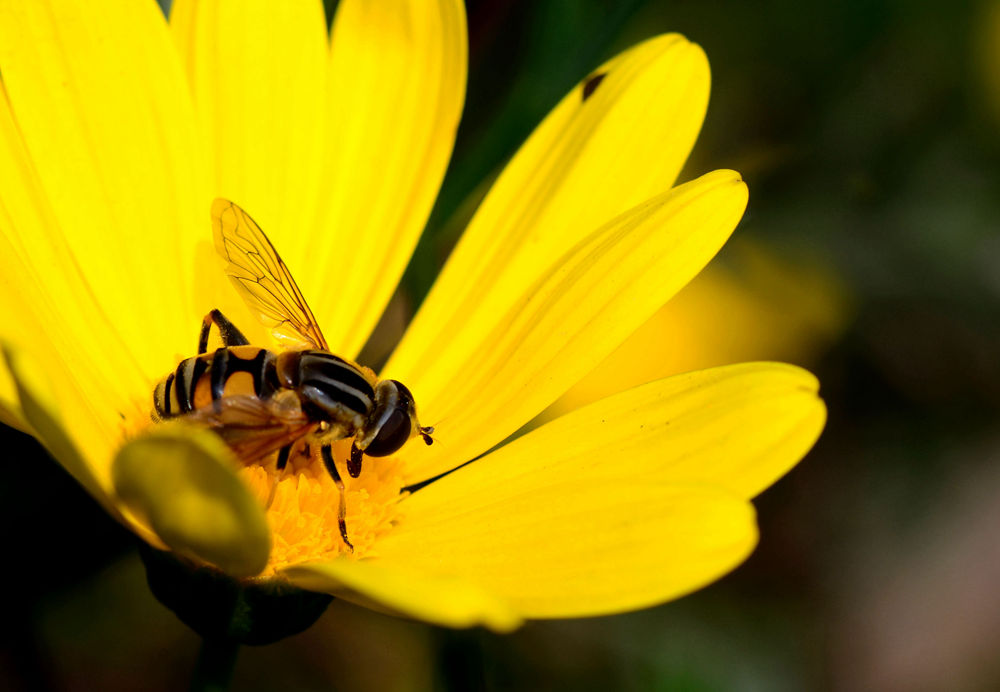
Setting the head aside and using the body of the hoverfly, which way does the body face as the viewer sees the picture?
to the viewer's right
